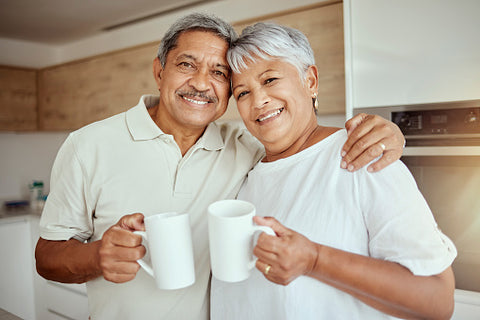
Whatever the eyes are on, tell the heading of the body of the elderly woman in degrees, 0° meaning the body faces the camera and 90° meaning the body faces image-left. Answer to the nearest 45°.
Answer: approximately 45°

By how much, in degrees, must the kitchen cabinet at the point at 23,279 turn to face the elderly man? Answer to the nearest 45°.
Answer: approximately 45° to its left

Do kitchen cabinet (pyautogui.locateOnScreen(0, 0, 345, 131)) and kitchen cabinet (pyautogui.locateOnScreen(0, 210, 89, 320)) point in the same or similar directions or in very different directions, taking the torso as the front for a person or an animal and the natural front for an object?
same or similar directions

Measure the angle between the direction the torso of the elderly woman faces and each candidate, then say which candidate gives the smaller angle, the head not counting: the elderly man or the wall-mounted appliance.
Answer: the elderly man

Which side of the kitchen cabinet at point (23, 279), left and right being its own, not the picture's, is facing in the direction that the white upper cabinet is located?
left

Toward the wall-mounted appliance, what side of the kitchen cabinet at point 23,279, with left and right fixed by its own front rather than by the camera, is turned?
left

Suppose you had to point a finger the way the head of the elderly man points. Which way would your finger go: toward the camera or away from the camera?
toward the camera

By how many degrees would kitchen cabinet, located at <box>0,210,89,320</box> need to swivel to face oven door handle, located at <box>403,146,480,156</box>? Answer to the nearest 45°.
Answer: approximately 90° to its left

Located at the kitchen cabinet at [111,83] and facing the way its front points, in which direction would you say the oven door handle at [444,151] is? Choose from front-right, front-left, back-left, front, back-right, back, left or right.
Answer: left

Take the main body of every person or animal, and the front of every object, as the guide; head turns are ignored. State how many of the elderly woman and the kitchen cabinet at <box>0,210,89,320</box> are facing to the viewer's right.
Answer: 0

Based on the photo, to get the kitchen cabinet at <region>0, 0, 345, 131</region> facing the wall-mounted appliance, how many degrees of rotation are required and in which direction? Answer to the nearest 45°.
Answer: approximately 90° to its left

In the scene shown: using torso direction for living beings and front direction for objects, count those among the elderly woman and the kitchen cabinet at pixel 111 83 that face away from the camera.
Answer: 0
